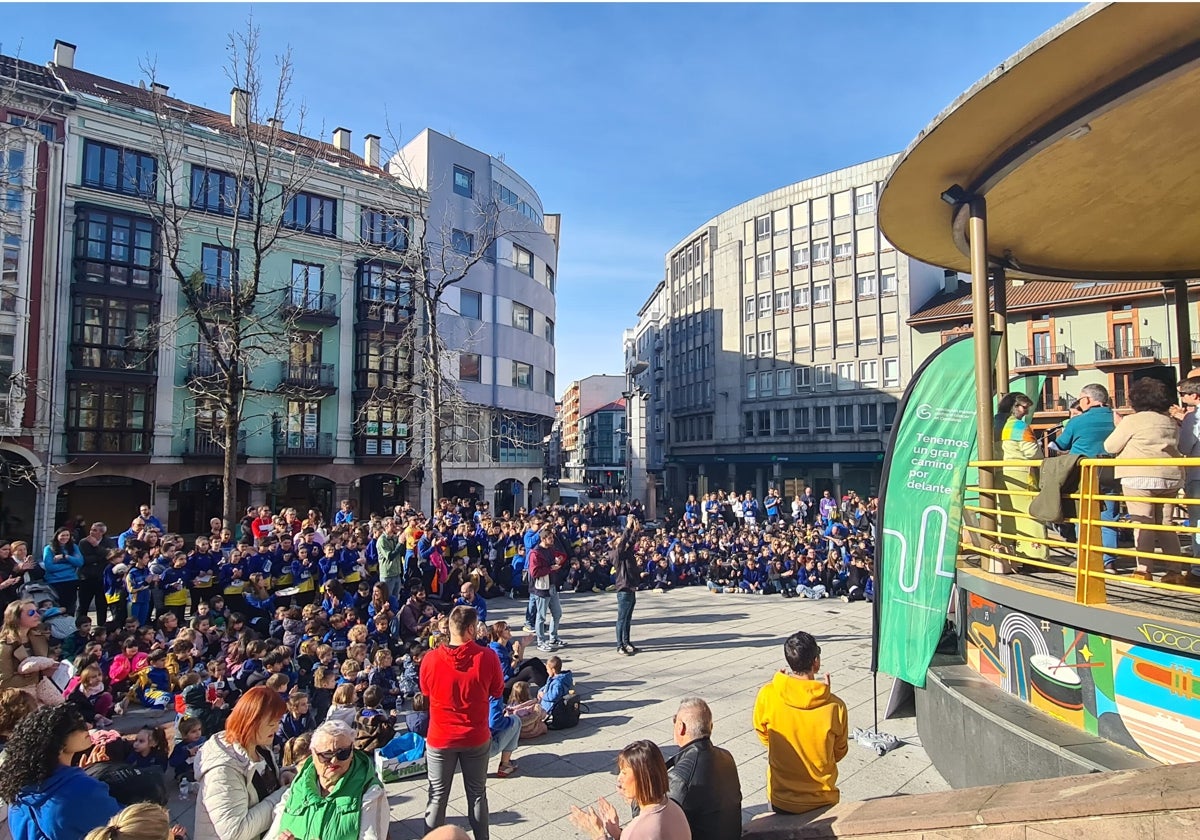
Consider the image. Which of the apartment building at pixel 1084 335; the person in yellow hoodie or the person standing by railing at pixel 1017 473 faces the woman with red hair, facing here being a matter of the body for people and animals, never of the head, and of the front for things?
the apartment building

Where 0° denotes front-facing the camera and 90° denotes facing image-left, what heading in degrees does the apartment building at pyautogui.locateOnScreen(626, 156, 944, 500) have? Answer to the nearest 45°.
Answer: approximately 45°

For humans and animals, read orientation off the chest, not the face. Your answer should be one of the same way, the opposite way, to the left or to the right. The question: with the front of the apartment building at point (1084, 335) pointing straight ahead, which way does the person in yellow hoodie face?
the opposite way

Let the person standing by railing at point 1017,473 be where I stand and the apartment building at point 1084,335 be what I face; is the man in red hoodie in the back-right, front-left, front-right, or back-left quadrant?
back-left

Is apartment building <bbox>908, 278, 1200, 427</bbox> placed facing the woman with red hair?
yes

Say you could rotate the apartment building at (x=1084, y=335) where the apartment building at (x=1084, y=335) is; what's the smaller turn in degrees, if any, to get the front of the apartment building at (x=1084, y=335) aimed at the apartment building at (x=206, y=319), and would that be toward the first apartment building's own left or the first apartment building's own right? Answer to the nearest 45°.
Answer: approximately 45° to the first apartment building's own right

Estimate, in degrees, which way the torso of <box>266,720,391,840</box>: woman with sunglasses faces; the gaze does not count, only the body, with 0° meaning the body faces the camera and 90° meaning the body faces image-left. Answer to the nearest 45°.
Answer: approximately 0°

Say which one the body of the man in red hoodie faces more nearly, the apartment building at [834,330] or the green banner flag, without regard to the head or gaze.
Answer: the apartment building

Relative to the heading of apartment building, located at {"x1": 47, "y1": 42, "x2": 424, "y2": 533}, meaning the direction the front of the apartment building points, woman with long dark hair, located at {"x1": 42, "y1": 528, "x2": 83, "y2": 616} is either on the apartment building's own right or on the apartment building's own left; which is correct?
on the apartment building's own right

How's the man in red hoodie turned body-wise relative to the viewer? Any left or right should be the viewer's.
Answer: facing away from the viewer

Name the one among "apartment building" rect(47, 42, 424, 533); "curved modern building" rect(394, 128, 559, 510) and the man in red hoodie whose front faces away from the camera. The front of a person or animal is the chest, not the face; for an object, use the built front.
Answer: the man in red hoodie

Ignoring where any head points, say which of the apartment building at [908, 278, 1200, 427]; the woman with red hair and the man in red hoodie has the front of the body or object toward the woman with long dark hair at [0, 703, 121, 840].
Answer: the apartment building

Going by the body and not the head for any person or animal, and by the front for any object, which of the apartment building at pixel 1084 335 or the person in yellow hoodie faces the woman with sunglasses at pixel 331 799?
the apartment building

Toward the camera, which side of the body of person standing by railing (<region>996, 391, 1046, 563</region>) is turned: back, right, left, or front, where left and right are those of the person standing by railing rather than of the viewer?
right
